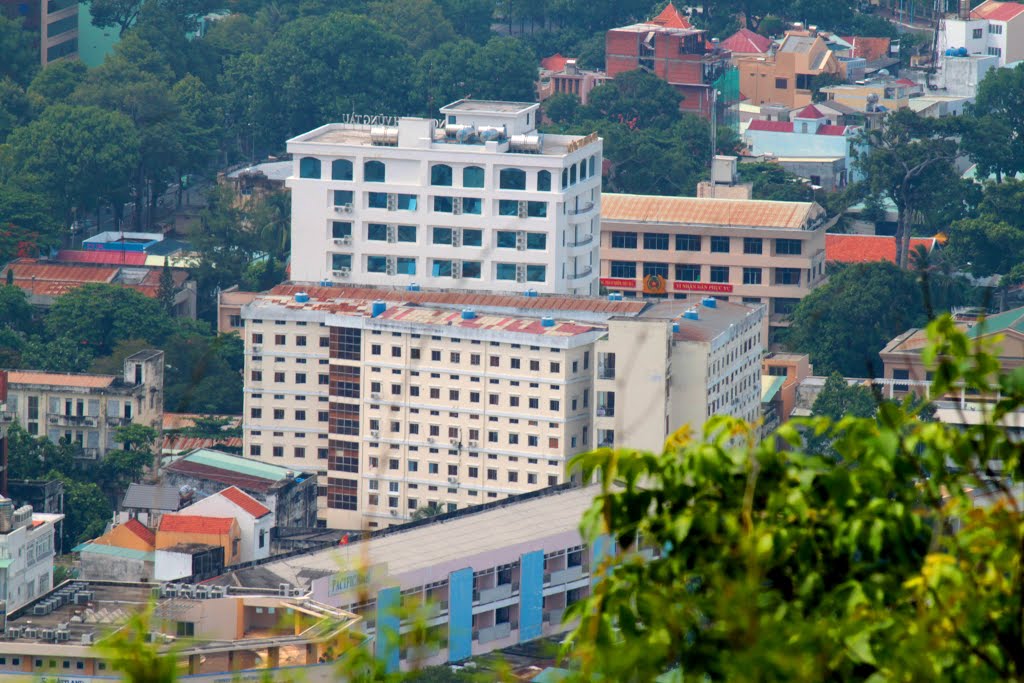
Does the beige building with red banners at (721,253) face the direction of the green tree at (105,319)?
no

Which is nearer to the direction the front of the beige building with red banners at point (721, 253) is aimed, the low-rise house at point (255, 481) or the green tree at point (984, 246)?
the low-rise house

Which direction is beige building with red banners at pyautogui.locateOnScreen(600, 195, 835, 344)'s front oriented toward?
toward the camera

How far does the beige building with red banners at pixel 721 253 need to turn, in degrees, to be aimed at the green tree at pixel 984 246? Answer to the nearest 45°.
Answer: approximately 135° to its left

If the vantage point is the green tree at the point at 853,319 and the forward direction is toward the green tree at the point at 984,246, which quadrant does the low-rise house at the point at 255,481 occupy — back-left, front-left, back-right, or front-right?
back-left

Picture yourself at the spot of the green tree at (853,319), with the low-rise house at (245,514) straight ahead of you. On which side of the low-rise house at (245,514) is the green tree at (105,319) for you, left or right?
right

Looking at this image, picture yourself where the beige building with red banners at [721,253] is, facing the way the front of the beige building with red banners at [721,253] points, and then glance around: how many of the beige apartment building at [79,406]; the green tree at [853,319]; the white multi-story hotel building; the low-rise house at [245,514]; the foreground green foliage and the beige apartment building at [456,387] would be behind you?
0

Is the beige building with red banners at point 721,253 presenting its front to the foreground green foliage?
yes

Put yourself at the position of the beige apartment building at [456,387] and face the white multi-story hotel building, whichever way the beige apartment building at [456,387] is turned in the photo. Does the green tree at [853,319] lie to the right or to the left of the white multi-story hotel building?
right

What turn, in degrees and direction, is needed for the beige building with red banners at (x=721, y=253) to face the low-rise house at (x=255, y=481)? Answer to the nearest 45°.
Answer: approximately 45° to its right

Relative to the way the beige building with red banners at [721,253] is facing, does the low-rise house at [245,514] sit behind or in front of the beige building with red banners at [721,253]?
in front

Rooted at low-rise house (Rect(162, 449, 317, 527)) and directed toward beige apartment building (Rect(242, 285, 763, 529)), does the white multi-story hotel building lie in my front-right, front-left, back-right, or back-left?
front-left
